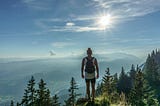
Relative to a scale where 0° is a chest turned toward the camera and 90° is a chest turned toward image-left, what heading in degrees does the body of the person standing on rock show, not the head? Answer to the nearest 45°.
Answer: approximately 180°
